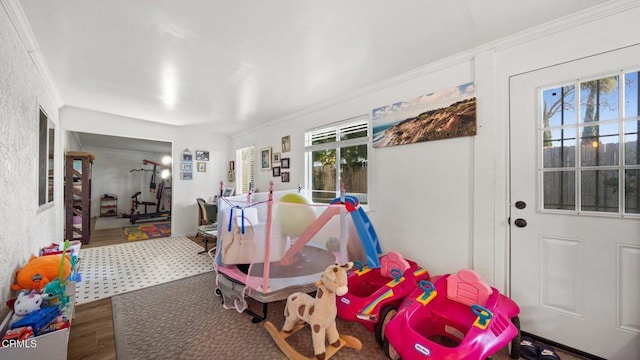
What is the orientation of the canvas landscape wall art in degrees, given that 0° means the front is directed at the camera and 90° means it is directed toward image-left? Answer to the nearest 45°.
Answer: approximately 45°

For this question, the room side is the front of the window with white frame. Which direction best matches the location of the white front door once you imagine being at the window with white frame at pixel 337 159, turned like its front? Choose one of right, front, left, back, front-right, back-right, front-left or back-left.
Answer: left

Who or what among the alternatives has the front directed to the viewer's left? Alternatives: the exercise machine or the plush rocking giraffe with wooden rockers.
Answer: the exercise machine

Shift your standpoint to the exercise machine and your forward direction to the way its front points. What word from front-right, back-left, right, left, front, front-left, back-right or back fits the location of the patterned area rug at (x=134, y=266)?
left

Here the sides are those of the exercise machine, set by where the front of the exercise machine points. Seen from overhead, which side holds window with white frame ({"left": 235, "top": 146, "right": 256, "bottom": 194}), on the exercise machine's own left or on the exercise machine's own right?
on the exercise machine's own left

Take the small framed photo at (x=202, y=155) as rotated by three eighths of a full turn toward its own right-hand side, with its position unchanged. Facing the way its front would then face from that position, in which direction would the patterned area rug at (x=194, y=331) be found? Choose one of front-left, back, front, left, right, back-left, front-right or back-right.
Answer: back-left

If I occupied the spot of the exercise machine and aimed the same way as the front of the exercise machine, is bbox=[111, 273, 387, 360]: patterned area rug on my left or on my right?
on my left

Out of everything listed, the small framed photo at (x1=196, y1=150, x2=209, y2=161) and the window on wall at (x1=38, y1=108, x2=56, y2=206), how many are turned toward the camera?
1

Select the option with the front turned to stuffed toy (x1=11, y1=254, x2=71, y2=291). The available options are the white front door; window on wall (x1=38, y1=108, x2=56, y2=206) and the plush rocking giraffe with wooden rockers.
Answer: the white front door

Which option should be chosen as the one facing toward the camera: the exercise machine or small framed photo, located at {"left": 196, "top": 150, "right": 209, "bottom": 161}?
the small framed photo

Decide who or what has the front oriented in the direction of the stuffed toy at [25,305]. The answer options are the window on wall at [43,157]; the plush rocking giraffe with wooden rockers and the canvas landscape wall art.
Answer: the canvas landscape wall art

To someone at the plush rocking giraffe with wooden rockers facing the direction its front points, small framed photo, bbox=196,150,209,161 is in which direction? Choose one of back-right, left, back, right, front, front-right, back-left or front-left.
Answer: back

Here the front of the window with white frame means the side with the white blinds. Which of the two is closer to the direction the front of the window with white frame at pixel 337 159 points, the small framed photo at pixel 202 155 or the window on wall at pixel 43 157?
the window on wall

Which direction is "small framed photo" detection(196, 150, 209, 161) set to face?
toward the camera

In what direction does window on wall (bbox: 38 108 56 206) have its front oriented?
to the viewer's right

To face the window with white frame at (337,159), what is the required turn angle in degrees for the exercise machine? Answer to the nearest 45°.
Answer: approximately 90° to its left
